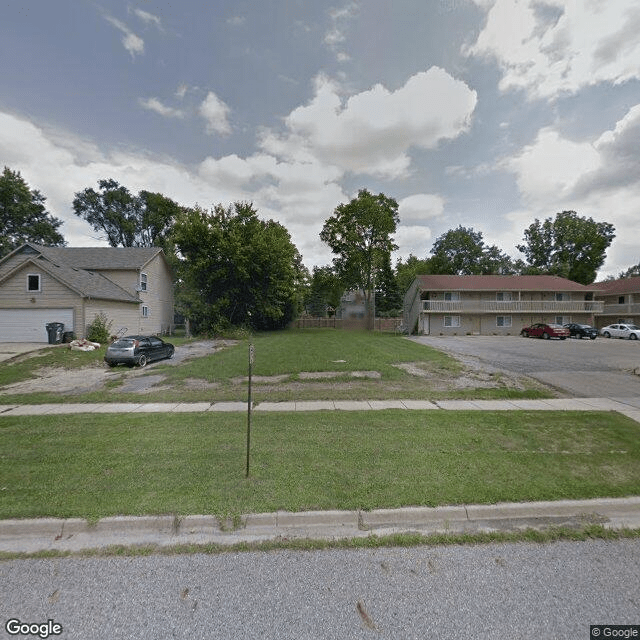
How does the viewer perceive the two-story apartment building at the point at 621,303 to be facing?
facing the viewer and to the left of the viewer

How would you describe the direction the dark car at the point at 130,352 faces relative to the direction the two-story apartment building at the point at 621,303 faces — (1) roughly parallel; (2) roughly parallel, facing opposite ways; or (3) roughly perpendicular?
roughly perpendicular

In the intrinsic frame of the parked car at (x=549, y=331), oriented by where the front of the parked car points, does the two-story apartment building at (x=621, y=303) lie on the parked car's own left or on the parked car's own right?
on the parked car's own right

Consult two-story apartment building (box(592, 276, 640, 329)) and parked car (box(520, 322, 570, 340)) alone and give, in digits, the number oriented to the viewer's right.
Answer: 0

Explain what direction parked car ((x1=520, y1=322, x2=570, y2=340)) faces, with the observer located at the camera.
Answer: facing away from the viewer and to the left of the viewer

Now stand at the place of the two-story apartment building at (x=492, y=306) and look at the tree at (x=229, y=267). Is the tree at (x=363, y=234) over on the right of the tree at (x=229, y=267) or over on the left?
right

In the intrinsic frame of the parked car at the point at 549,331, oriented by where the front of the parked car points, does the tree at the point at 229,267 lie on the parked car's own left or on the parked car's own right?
on the parked car's own left

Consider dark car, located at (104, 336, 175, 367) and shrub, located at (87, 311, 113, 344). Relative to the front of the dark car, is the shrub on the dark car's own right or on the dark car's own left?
on the dark car's own left

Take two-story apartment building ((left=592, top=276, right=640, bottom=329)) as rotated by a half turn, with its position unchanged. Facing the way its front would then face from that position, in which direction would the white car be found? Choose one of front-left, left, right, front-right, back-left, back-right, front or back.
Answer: back-right

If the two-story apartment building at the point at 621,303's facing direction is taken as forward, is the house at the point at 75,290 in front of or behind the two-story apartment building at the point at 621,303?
in front
